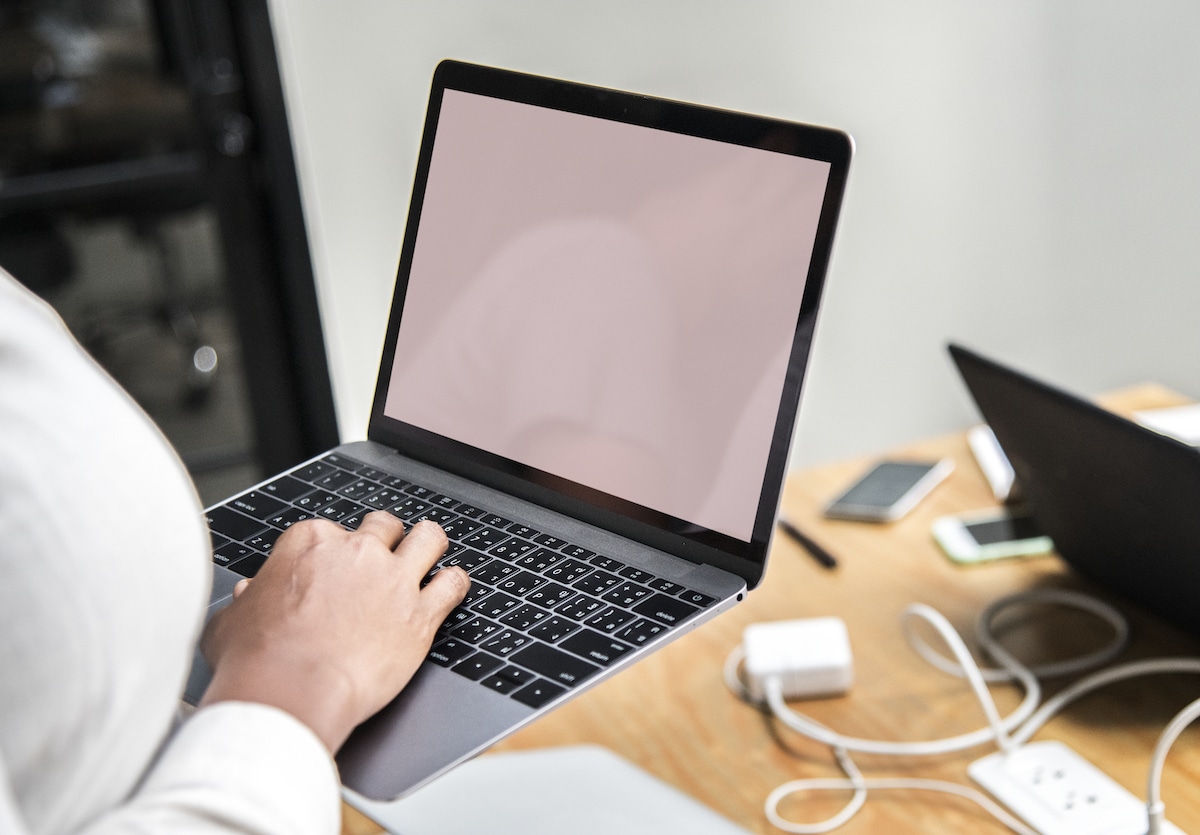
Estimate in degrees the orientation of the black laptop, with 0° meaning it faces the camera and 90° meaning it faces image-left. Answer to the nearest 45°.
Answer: approximately 225°

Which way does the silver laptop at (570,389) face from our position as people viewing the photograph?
facing the viewer and to the left of the viewer

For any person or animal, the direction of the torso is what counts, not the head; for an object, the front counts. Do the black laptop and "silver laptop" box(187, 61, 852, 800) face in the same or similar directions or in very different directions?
very different directions
